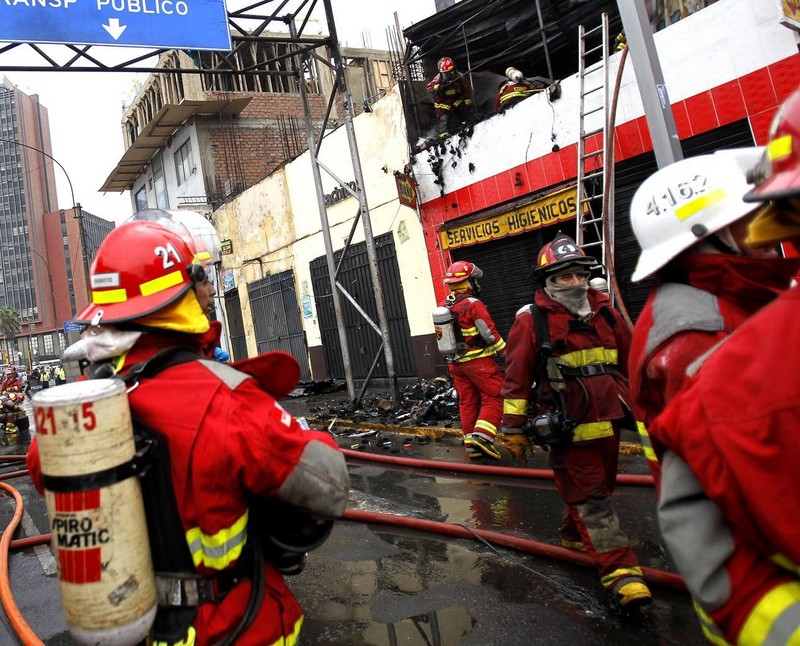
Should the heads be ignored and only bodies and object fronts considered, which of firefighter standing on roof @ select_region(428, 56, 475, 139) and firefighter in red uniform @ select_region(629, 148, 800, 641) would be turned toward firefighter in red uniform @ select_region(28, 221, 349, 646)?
the firefighter standing on roof

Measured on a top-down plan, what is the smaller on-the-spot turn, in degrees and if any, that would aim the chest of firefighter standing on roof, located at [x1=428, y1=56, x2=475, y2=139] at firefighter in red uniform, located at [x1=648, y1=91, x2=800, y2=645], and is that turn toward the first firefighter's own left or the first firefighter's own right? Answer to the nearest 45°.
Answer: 0° — they already face them

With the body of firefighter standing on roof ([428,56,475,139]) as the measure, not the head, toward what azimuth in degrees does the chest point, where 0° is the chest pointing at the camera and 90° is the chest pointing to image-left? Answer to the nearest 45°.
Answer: approximately 0°

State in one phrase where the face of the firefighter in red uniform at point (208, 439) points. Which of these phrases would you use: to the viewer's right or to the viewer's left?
to the viewer's right

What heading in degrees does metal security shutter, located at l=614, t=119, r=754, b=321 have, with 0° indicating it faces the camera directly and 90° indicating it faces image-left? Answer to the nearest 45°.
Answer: approximately 45°

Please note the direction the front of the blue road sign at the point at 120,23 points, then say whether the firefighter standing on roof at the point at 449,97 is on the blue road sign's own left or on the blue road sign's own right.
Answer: on the blue road sign's own left

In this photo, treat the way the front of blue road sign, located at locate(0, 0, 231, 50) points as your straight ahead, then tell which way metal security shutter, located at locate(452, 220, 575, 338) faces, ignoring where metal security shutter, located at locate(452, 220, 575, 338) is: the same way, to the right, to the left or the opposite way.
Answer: to the right

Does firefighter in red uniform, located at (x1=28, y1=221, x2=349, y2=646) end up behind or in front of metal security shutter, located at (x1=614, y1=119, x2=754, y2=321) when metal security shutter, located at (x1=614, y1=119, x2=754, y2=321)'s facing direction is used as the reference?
in front

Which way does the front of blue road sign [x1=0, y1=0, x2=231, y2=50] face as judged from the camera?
facing the viewer

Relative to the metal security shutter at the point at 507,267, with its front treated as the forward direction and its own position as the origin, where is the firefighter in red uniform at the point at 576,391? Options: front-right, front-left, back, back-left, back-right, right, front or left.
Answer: front-left
